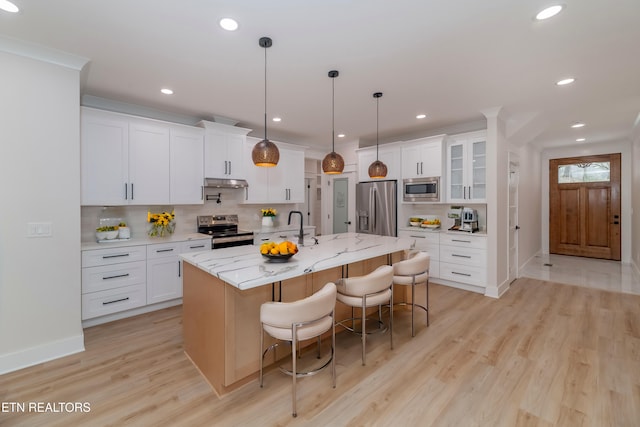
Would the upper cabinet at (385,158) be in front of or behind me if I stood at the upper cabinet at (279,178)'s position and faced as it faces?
in front

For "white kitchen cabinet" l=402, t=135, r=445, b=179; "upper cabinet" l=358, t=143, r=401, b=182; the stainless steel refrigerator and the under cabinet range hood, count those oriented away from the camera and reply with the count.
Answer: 0

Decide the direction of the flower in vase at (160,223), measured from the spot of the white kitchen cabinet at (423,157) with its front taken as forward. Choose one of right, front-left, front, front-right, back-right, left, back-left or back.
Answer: front

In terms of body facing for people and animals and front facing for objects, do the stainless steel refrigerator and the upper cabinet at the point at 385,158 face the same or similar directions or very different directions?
same or similar directions

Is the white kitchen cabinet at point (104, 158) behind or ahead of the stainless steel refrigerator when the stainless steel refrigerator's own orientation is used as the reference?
ahead

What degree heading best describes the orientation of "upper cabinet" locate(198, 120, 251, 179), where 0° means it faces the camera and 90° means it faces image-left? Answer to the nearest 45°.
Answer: approximately 315°

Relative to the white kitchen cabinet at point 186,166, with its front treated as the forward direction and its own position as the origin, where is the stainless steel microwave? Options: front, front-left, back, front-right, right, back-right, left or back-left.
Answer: left

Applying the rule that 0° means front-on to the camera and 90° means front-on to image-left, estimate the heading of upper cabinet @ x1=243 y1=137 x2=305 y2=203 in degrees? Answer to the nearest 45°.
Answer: approximately 315°

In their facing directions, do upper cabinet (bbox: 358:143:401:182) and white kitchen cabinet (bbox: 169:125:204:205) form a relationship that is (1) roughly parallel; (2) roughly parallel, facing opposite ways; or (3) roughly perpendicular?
roughly perpendicular

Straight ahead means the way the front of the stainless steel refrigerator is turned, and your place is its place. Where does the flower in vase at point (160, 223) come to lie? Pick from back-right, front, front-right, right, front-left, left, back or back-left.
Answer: front

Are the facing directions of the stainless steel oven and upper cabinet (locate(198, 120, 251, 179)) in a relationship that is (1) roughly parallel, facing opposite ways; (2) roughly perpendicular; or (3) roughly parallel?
roughly parallel

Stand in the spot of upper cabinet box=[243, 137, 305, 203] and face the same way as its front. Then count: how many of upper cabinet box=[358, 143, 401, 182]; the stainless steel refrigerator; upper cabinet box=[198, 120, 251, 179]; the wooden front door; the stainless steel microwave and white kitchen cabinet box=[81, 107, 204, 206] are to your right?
2

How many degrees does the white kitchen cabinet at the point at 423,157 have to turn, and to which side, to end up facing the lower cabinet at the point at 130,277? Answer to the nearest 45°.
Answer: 0° — it already faces it

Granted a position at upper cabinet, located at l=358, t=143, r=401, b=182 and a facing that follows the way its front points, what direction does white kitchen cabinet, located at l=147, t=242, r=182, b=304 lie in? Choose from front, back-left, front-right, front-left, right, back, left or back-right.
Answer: front

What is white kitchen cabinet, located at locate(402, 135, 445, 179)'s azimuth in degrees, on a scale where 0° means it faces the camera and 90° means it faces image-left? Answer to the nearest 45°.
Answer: approximately 45°

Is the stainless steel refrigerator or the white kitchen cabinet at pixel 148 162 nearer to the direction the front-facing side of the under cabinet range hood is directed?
the stainless steel refrigerator

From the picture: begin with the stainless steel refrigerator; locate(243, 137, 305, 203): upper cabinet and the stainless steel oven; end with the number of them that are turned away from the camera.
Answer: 0
